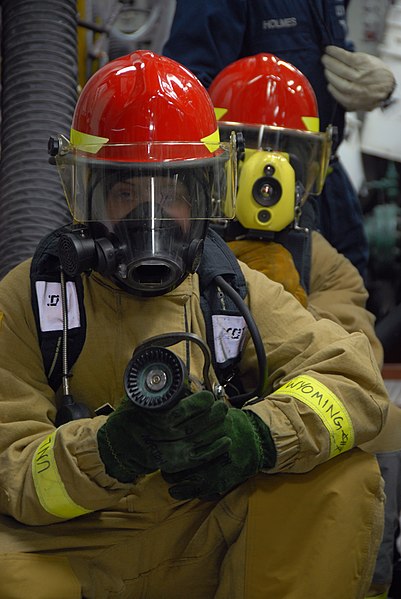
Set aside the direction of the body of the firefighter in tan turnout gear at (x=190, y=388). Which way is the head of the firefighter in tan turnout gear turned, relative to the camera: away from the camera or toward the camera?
toward the camera

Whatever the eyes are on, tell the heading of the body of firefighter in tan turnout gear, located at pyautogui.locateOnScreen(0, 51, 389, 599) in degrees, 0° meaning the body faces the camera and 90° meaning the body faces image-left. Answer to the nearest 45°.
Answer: approximately 0°

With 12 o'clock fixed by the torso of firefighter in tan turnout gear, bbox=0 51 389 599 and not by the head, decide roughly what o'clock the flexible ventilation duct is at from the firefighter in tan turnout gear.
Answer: The flexible ventilation duct is roughly at 5 o'clock from the firefighter in tan turnout gear.
